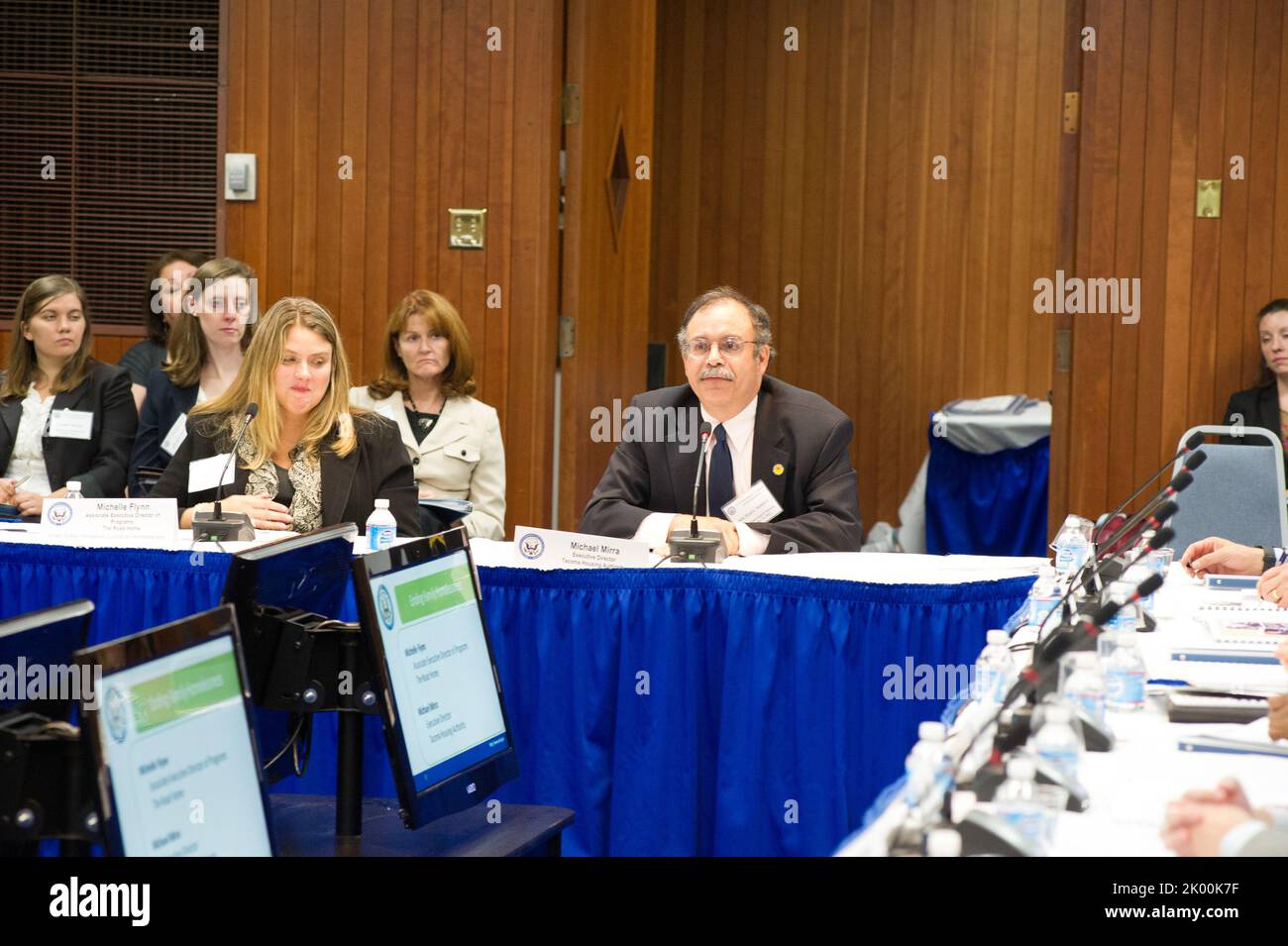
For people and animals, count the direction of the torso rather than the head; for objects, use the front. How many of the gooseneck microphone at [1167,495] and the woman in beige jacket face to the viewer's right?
1

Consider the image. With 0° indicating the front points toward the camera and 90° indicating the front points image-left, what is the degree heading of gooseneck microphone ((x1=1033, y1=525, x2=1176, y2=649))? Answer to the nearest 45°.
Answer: approximately 270°

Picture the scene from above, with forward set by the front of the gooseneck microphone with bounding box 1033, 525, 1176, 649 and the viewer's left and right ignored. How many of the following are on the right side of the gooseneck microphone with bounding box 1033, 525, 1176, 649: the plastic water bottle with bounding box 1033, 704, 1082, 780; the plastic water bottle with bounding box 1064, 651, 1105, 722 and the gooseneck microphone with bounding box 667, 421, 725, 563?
2

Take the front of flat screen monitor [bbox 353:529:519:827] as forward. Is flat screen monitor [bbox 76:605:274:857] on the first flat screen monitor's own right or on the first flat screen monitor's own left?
on the first flat screen monitor's own right

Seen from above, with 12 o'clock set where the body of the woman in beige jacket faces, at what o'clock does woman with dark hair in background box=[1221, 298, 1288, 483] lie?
The woman with dark hair in background is roughly at 9 o'clock from the woman in beige jacket.

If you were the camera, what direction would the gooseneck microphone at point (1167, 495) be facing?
facing to the right of the viewer

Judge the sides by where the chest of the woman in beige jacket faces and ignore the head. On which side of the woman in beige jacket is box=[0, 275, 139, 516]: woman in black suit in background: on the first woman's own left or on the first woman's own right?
on the first woman's own right

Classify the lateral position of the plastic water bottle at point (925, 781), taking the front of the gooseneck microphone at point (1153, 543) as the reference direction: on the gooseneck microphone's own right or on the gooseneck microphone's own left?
on the gooseneck microphone's own right

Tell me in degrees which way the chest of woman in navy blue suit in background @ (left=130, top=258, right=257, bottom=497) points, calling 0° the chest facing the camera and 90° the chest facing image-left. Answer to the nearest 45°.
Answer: approximately 315°

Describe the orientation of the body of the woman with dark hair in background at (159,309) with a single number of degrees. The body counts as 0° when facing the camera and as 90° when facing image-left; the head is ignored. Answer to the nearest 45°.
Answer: approximately 315°

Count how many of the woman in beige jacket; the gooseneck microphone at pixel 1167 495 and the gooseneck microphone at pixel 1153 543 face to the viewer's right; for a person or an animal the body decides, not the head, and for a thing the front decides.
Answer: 2

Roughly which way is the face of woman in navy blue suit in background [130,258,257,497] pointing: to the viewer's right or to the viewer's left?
to the viewer's right
